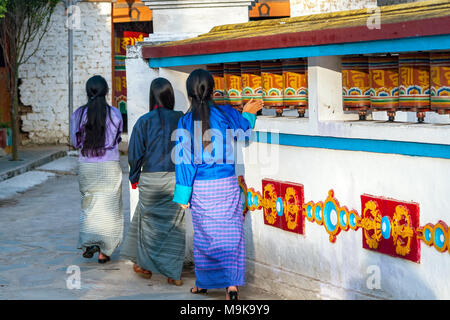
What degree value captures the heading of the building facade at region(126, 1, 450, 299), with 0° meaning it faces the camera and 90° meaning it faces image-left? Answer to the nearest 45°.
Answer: approximately 45°

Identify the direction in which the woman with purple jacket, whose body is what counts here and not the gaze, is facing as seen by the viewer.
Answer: away from the camera

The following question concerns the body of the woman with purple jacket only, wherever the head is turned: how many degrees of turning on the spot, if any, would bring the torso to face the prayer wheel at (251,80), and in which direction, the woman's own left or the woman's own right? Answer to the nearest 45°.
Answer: approximately 135° to the woman's own right

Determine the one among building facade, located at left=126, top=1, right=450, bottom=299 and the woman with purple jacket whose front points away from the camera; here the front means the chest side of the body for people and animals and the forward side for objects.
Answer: the woman with purple jacket

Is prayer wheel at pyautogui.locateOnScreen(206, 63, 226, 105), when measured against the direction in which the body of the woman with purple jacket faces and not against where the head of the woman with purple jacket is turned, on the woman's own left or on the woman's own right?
on the woman's own right

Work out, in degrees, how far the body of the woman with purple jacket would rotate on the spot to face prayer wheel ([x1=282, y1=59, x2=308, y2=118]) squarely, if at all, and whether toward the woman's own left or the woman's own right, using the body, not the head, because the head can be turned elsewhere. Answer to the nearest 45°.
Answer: approximately 135° to the woman's own right

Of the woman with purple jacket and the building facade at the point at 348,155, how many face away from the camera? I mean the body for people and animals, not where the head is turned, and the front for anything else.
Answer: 1

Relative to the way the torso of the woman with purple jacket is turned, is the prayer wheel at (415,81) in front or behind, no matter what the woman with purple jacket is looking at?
behind

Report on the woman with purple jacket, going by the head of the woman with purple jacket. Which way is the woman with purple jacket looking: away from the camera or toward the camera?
away from the camera

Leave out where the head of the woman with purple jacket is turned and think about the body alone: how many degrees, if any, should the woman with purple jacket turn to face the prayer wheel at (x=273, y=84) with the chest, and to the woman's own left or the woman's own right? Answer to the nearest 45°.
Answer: approximately 135° to the woman's own right
